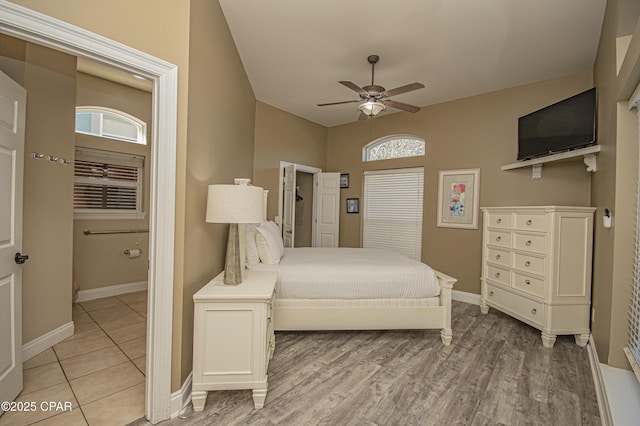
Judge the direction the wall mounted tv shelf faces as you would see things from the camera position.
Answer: facing the viewer and to the left of the viewer

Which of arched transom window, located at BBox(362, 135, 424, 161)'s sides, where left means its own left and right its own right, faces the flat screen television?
left

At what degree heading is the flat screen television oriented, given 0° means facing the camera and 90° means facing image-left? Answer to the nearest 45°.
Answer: approximately 45°

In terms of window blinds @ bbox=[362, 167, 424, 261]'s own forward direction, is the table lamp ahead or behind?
ahead

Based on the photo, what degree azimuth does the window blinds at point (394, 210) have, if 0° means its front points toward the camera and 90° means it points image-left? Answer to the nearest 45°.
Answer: approximately 45°

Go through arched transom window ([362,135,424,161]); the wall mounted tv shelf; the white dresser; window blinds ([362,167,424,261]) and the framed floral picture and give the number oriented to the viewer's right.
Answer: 0

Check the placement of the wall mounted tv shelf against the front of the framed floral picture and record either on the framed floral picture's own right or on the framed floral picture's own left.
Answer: on the framed floral picture's own left

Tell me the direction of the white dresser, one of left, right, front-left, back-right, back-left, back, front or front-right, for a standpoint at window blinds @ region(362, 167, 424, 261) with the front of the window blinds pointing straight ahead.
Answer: left
